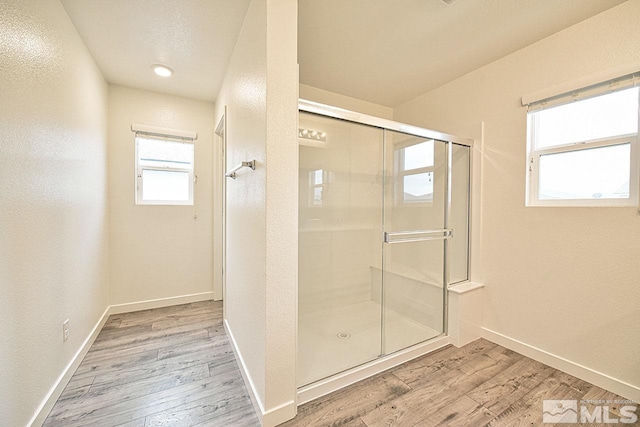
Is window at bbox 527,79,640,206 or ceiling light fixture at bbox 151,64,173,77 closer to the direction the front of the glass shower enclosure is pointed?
the window

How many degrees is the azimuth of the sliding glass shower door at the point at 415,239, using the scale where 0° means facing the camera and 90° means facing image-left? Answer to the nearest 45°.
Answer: approximately 315°

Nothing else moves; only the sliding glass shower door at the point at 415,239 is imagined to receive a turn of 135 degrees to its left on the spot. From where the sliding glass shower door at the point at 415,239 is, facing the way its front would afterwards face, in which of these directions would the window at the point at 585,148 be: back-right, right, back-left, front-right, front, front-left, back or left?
right

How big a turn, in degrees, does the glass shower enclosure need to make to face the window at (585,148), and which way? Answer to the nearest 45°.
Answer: approximately 45° to its left

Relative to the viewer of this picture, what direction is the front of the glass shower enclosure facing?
facing the viewer and to the right of the viewer
